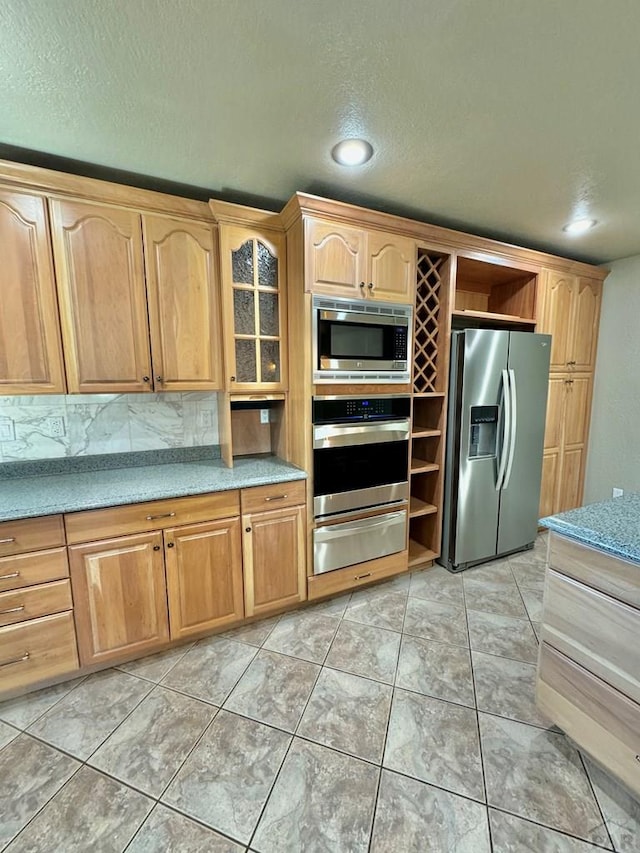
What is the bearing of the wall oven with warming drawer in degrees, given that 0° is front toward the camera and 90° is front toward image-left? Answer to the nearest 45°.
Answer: approximately 315°

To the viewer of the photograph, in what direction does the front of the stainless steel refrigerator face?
facing the viewer and to the right of the viewer

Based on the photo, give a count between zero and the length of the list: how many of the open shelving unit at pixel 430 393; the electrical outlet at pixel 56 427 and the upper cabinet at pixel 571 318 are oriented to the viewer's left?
0

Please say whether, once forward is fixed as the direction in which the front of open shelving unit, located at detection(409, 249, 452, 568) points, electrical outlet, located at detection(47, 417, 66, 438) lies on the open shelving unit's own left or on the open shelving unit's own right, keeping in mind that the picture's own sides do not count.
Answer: on the open shelving unit's own right

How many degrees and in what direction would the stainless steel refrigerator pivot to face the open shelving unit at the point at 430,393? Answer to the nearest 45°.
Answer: approximately 90° to its right

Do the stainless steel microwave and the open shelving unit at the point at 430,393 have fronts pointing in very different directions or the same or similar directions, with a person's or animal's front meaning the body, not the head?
same or similar directions

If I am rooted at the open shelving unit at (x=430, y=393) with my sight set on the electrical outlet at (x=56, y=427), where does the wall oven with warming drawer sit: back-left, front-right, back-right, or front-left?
front-left

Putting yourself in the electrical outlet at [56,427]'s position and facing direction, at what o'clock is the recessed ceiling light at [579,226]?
The recessed ceiling light is roughly at 10 o'clock from the electrical outlet.

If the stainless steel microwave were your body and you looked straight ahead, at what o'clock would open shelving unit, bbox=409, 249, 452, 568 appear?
The open shelving unit is roughly at 9 o'clock from the stainless steel microwave.

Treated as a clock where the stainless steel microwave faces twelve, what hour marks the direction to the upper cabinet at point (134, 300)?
The upper cabinet is roughly at 4 o'clock from the stainless steel microwave.

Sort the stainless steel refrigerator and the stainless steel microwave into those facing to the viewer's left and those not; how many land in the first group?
0

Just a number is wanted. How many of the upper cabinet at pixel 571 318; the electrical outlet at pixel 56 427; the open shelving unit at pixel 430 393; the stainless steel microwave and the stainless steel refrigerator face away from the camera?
0

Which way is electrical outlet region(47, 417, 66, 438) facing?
toward the camera

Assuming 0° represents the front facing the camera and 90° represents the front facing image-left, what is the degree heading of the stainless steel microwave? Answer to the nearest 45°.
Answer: approximately 315°

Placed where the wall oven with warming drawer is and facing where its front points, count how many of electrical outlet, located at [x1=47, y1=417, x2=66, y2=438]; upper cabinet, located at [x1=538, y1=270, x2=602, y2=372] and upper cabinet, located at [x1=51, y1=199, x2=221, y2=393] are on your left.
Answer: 1

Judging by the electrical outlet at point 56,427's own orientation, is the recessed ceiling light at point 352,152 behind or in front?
in front

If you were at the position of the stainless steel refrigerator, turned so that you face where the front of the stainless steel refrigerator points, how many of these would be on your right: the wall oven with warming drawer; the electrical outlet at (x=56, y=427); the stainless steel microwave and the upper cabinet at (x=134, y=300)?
4
